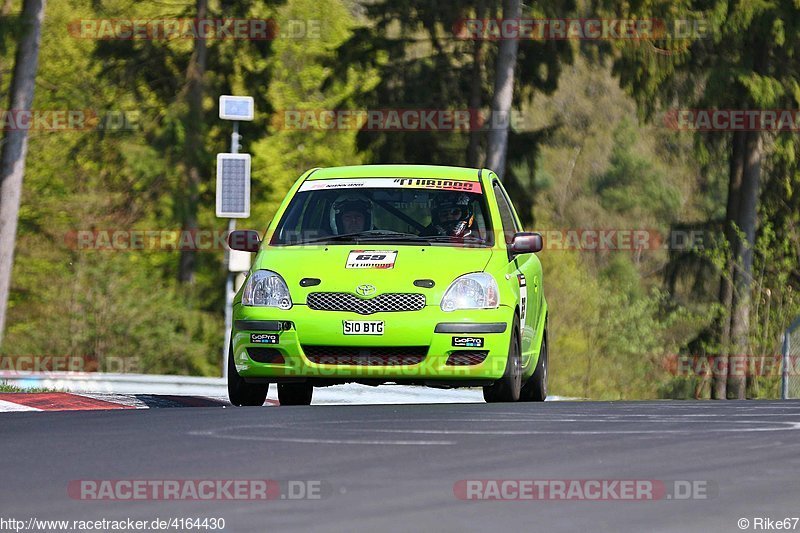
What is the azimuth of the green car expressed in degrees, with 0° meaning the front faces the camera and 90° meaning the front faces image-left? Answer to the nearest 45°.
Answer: approximately 0°

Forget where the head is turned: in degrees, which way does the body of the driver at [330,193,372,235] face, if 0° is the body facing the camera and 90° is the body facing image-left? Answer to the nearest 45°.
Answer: approximately 0°

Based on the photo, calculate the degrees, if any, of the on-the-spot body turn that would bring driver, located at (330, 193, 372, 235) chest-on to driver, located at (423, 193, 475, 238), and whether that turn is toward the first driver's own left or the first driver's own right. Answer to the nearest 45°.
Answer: approximately 90° to the first driver's own left

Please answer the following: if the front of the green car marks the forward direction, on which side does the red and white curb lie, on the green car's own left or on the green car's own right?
on the green car's own right

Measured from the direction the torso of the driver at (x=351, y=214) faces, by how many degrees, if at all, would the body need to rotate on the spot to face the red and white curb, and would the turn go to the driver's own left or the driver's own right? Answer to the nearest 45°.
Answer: approximately 90° to the driver's own right

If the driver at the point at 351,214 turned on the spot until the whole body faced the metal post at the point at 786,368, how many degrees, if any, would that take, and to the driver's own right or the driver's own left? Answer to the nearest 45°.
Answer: approximately 135° to the driver's own left
